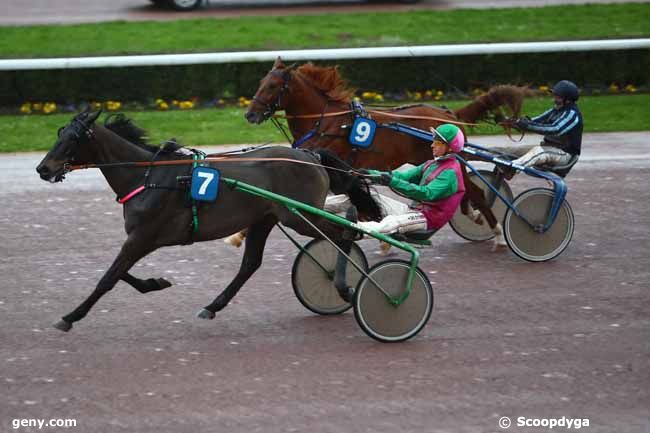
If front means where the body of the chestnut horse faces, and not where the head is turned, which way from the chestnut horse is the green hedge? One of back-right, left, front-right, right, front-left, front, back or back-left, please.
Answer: right

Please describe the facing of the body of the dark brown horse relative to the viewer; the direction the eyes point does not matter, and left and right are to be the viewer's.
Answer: facing to the left of the viewer

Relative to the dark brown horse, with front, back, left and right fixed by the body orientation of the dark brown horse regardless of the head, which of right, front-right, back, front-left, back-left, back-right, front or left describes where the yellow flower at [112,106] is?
right

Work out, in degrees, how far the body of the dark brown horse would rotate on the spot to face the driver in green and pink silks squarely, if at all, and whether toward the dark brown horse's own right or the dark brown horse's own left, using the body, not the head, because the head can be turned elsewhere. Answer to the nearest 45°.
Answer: approximately 180°

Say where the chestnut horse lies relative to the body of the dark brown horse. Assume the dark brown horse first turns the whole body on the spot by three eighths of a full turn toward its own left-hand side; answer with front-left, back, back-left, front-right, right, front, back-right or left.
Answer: left

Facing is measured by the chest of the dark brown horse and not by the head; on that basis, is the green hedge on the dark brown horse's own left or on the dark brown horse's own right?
on the dark brown horse's own right

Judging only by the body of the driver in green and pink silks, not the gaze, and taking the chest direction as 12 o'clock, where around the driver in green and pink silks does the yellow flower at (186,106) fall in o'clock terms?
The yellow flower is roughly at 2 o'clock from the driver in green and pink silks.

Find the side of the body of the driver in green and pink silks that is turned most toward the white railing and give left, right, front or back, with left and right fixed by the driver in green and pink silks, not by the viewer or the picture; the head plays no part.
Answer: right

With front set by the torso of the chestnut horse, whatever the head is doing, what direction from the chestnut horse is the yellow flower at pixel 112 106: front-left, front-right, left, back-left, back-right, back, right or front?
front-right

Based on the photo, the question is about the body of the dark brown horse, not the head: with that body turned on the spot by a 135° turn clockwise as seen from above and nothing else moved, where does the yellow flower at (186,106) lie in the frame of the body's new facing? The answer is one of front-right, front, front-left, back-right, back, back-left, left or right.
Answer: front-left

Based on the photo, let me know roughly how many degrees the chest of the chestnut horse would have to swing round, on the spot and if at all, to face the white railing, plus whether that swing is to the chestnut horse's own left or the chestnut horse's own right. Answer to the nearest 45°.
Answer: approximately 90° to the chestnut horse's own right

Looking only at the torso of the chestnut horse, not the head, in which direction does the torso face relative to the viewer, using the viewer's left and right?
facing to the left of the viewer

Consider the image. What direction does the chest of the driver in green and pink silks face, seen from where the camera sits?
to the viewer's left

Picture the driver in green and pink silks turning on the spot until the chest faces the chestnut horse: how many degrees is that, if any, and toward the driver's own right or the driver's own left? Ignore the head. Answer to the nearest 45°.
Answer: approximately 45° to the driver's own right

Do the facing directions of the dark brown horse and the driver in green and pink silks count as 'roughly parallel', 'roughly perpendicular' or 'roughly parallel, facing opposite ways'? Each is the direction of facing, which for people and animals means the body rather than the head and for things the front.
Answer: roughly parallel
